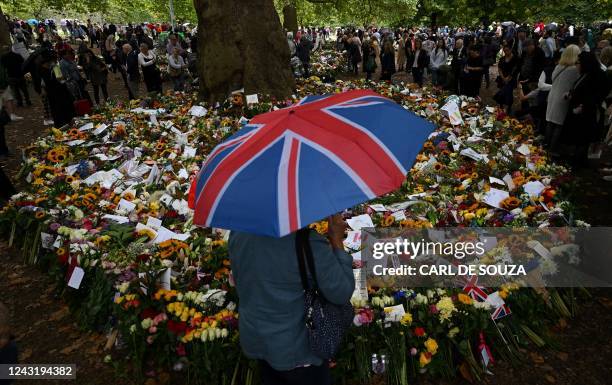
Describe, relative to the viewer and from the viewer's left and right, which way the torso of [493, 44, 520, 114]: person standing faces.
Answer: facing the viewer and to the left of the viewer

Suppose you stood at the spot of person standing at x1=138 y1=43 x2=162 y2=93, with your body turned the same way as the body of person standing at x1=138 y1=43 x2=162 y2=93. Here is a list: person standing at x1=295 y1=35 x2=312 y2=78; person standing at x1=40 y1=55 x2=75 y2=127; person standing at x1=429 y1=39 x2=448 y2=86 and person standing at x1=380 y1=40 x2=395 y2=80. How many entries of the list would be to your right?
1

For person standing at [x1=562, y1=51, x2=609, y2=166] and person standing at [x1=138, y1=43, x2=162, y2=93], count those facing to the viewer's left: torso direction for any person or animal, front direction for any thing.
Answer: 1

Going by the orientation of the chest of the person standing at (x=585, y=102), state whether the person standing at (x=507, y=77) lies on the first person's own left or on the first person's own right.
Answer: on the first person's own right

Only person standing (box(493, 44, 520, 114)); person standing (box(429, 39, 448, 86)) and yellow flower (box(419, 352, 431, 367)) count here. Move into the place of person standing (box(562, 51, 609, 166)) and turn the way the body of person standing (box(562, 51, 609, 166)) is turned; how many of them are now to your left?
1

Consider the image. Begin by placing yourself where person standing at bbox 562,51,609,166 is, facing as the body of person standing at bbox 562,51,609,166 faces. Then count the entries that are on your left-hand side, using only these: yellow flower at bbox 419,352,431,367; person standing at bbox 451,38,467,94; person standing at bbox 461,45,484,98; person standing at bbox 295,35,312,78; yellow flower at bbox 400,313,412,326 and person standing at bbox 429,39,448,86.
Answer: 2

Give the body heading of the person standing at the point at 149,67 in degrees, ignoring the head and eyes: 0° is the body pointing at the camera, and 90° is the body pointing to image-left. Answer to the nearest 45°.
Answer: approximately 315°

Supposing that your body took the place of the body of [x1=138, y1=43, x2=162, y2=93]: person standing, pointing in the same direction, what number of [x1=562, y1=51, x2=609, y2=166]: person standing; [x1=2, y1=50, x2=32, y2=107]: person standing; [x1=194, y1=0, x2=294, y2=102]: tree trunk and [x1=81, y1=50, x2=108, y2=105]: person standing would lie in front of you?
2

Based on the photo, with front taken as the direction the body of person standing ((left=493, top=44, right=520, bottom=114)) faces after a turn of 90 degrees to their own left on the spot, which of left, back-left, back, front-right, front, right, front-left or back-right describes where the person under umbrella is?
front-right

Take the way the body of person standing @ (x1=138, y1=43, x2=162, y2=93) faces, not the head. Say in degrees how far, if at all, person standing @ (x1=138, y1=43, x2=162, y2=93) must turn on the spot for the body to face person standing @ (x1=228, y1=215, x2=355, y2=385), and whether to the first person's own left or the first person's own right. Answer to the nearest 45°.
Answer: approximately 45° to the first person's own right

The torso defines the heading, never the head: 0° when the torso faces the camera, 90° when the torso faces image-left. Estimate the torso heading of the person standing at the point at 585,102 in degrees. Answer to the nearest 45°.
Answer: approximately 90°

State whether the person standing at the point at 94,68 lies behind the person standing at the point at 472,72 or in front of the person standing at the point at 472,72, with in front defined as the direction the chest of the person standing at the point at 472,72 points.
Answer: in front

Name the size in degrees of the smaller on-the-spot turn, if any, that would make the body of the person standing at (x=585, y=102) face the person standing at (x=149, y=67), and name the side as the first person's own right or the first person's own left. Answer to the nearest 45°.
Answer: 0° — they already face them

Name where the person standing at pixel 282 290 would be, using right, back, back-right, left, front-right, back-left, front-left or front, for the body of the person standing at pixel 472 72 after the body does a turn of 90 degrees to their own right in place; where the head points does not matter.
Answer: back-left

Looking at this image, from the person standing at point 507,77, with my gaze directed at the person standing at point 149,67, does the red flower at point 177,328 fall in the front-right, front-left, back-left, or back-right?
front-left

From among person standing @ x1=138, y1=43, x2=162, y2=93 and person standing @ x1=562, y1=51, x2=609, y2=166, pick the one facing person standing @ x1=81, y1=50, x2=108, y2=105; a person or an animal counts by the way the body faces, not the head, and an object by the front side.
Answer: person standing @ x1=562, y1=51, x2=609, y2=166

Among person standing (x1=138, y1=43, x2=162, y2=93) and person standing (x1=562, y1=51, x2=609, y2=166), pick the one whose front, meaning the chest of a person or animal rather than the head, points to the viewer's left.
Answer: person standing (x1=562, y1=51, x2=609, y2=166)

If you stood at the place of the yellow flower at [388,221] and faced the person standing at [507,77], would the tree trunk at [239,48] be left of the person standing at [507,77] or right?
left

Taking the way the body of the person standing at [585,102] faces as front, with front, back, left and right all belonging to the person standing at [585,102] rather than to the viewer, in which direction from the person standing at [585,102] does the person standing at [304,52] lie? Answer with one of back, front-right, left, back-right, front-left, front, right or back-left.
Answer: front-right
